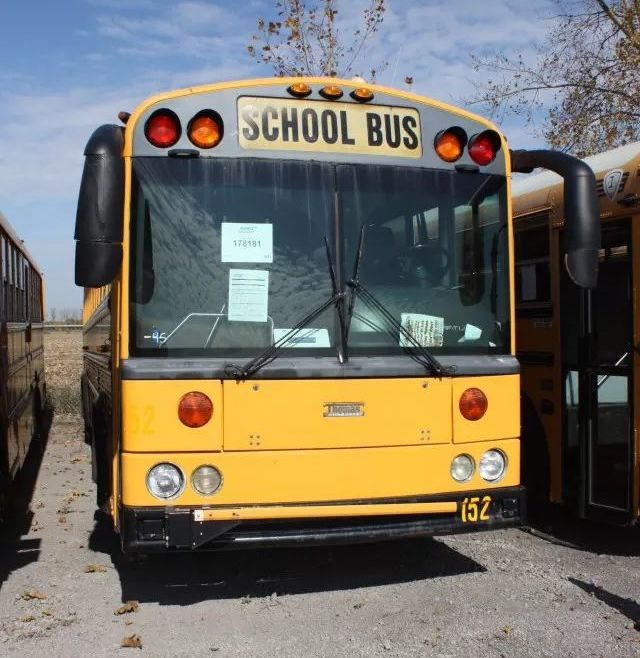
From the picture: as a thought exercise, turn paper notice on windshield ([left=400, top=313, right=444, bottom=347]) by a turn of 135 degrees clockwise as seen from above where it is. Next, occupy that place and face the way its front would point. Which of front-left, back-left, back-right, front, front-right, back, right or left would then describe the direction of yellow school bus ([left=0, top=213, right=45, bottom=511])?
front

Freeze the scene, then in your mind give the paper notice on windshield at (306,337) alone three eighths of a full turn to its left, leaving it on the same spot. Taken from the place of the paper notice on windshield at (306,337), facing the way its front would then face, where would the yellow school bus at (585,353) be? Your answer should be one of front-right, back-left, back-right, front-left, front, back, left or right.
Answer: front

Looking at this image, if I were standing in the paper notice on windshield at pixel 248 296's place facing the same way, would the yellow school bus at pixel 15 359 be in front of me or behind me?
behind

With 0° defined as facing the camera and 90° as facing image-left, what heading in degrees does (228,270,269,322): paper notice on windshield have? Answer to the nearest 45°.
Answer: approximately 0°

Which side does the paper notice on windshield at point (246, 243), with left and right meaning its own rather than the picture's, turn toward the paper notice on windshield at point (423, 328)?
left

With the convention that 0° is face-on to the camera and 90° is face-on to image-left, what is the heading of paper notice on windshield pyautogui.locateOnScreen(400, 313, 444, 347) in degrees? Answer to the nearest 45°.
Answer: approximately 0°

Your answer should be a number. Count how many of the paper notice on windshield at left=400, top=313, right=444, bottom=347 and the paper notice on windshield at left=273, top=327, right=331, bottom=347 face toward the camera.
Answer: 2

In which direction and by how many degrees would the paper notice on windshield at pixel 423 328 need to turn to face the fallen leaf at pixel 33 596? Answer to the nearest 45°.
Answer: approximately 90° to its right

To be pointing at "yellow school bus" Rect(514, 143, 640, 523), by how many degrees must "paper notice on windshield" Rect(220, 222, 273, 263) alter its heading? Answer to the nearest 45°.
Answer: approximately 135° to its left

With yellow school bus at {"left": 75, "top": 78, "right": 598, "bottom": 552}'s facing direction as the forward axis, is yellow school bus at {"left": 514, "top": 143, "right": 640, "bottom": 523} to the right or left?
on its left
